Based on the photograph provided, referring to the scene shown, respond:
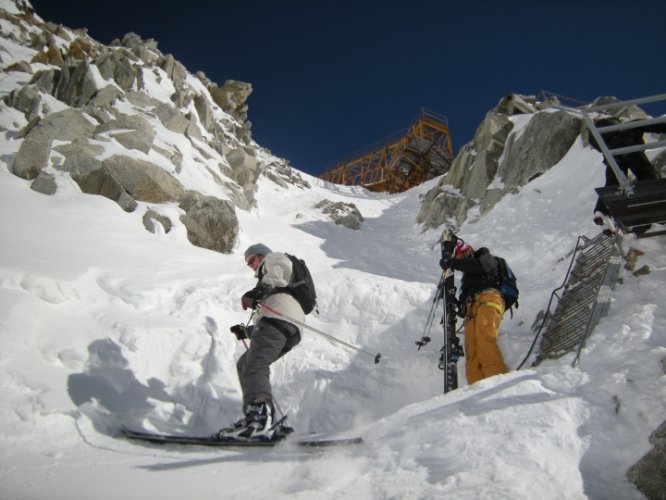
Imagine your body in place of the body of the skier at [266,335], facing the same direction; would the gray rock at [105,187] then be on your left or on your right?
on your right

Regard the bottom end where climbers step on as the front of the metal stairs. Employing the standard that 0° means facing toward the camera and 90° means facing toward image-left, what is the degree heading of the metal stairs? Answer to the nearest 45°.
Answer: approximately 45°

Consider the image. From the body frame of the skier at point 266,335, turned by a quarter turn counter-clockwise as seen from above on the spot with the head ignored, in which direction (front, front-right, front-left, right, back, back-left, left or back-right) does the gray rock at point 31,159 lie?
back-right

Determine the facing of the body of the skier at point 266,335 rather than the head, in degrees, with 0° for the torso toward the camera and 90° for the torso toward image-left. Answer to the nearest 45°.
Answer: approximately 90°

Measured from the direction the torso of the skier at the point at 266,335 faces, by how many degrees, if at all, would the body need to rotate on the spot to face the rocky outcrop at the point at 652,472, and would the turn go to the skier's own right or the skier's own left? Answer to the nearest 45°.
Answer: approximately 135° to the skier's own left

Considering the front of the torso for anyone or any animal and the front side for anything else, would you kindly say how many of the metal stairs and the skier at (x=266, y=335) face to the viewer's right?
0
